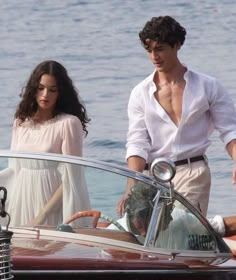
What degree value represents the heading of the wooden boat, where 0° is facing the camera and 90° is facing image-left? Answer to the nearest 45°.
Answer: approximately 45°

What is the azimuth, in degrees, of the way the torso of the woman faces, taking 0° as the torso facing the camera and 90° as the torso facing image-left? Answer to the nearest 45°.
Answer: approximately 45°
